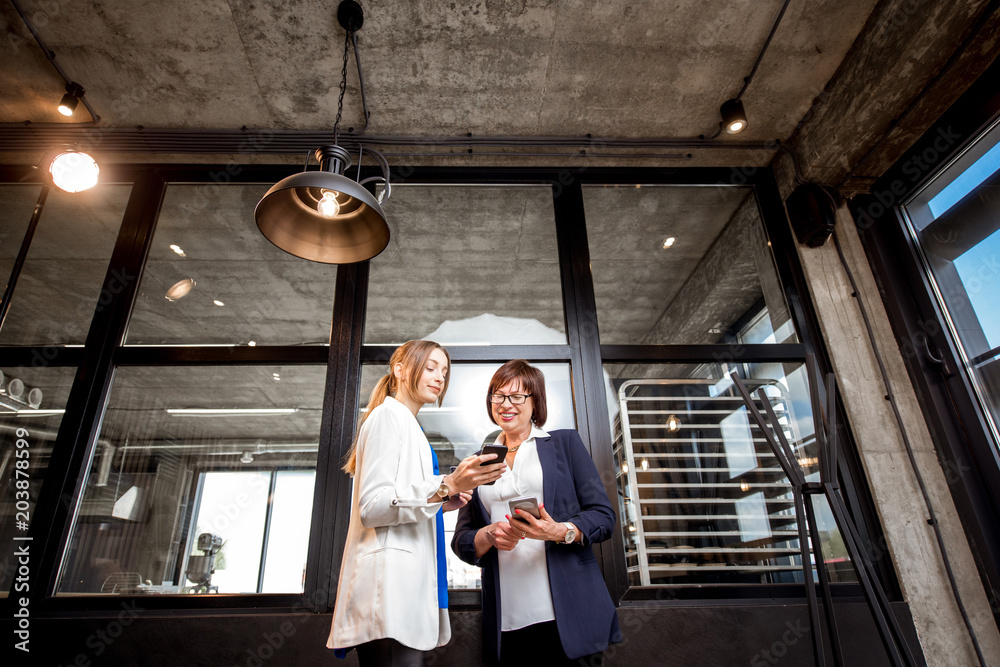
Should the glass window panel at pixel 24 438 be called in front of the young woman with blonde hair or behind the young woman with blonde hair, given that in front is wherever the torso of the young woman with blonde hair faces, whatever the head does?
behind

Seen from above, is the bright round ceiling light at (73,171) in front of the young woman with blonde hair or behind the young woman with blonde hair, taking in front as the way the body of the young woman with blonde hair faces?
behind

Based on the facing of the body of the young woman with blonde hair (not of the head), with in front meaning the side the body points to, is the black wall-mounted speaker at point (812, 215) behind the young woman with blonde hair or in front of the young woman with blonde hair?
in front

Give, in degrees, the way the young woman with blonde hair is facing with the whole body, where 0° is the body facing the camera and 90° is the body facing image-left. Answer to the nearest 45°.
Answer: approximately 270°

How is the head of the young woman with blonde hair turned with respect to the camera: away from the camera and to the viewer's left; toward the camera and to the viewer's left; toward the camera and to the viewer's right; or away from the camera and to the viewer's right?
toward the camera and to the viewer's right

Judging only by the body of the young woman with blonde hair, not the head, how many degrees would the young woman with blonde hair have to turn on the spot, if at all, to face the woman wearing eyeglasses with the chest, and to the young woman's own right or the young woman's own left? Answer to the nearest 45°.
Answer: approximately 45° to the young woman's own left

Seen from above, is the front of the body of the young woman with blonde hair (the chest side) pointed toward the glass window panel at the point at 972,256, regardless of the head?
yes

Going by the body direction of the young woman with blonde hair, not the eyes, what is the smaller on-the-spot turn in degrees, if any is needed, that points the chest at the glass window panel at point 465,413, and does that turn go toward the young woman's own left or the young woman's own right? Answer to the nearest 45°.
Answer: approximately 90° to the young woman's own left
